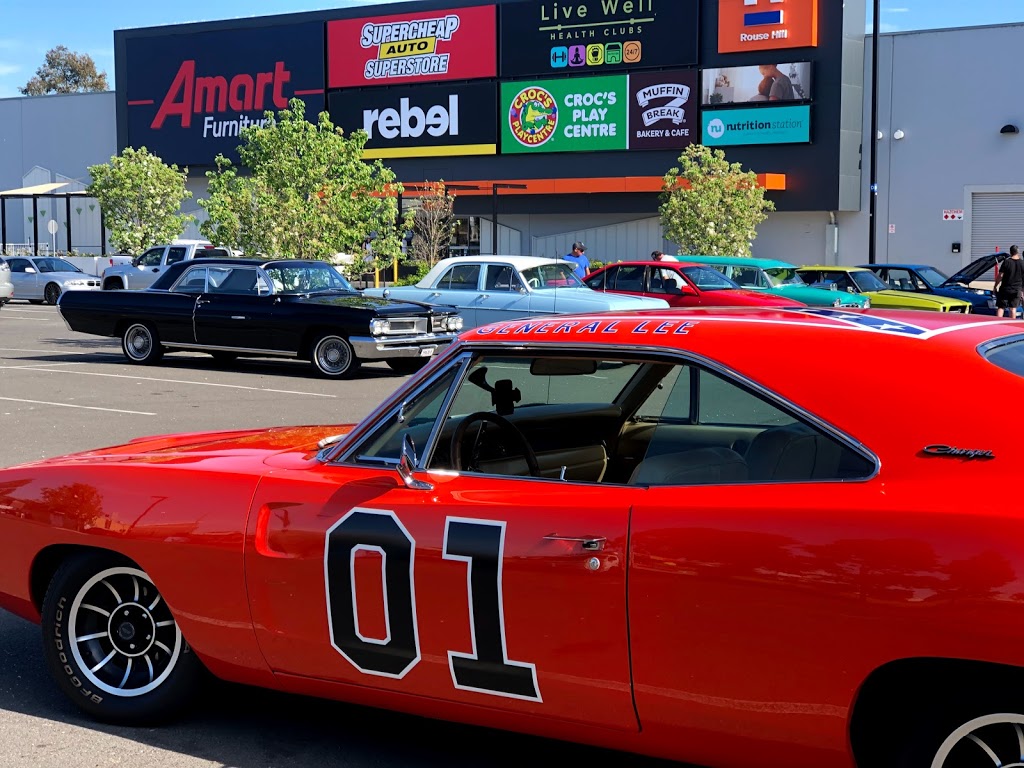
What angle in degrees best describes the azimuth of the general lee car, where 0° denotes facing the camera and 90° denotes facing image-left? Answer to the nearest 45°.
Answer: approximately 135°

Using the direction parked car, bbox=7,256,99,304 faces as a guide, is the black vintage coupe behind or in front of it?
in front

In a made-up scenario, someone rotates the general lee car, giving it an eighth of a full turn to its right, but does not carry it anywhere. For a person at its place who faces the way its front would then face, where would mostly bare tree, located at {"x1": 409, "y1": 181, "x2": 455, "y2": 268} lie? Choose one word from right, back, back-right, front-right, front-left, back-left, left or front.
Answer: front

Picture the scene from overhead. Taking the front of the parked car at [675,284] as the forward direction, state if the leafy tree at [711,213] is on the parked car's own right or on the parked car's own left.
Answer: on the parked car's own left

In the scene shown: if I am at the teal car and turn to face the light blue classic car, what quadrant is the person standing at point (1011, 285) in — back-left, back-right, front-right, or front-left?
back-left
